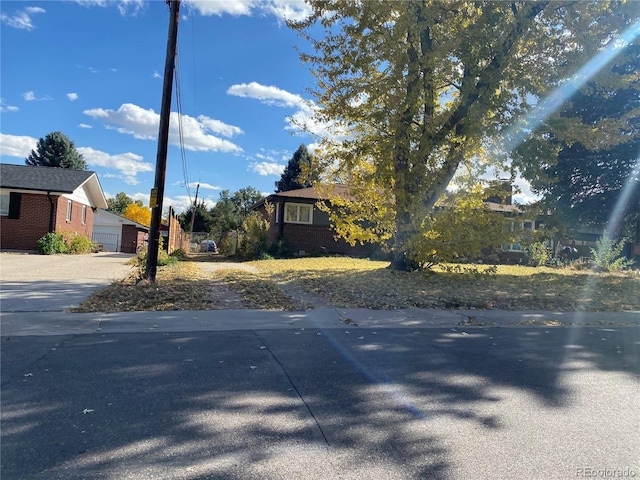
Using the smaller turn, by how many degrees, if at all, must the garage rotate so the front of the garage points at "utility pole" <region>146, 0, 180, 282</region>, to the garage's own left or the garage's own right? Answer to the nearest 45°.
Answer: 0° — it already faces it

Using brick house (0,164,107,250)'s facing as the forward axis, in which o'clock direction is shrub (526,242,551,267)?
The shrub is roughly at 10 o'clock from the brick house.

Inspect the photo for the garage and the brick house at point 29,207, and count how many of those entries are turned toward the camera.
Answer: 2

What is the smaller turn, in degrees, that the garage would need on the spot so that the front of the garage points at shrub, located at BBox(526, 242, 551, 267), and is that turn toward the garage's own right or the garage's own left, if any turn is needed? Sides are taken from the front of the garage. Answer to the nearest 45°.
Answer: approximately 45° to the garage's own left

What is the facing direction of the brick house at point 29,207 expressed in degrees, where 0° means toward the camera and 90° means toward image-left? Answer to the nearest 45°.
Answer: approximately 0°
